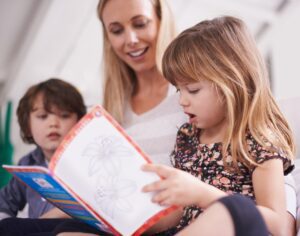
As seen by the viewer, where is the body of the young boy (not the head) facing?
toward the camera

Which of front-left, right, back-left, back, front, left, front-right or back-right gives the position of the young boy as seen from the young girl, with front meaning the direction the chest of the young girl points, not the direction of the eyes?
right

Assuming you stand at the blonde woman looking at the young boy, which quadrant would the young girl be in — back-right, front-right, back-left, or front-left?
back-left

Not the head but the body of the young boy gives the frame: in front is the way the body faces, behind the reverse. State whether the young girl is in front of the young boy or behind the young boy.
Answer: in front

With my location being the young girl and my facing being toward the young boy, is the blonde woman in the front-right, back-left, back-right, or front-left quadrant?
front-right

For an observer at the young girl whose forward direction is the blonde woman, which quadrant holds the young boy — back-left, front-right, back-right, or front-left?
front-left

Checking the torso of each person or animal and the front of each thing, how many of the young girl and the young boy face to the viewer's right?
0
